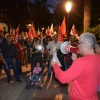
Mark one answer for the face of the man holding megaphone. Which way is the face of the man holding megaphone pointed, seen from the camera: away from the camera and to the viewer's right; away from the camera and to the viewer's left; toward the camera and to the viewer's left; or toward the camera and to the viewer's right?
away from the camera and to the viewer's left

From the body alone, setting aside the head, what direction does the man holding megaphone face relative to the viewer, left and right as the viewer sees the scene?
facing away from the viewer and to the left of the viewer
